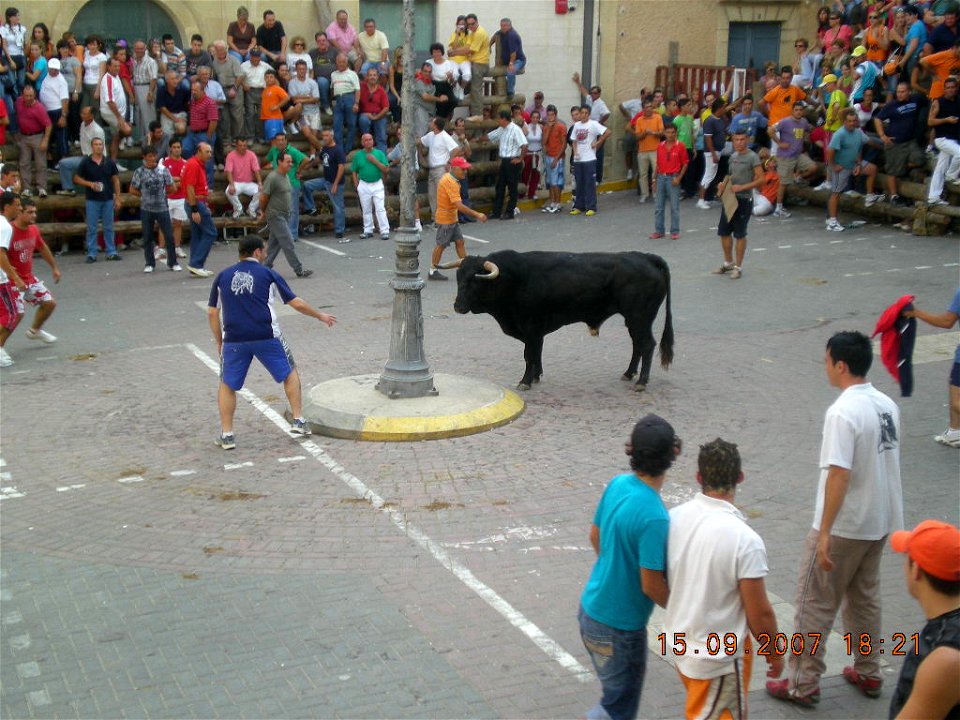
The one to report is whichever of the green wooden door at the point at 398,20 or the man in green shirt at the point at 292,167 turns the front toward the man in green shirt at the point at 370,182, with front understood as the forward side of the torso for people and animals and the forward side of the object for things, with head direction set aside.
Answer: the green wooden door

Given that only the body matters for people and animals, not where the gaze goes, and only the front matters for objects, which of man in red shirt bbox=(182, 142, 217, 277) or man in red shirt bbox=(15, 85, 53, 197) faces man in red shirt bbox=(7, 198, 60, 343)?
man in red shirt bbox=(15, 85, 53, 197)

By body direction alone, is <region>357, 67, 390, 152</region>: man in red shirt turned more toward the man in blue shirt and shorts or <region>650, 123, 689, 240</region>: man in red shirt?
the man in blue shirt and shorts

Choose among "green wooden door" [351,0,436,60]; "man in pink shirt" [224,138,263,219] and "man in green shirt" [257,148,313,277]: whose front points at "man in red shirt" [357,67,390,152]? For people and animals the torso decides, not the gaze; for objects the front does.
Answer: the green wooden door

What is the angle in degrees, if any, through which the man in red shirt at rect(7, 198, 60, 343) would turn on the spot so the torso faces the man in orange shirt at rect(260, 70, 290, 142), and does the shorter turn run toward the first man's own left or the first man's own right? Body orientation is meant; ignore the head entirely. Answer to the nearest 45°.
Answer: approximately 90° to the first man's own left

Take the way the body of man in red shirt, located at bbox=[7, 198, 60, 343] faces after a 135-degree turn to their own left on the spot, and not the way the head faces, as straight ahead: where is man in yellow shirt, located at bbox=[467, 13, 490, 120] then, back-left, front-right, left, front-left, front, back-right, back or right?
front-right

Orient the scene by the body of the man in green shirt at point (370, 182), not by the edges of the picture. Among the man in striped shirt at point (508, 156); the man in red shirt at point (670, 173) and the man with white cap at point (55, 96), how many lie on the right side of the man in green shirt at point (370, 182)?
1

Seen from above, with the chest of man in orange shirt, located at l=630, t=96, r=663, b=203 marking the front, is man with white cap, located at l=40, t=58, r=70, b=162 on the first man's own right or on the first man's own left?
on the first man's own right

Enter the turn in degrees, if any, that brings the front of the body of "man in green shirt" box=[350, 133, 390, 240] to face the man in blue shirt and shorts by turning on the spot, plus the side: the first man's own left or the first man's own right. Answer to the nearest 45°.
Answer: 0° — they already face them
